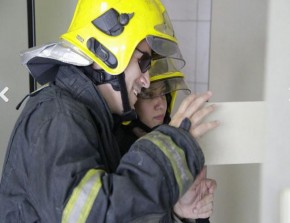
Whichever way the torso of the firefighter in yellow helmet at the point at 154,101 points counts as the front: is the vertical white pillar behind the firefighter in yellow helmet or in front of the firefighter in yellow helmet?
in front

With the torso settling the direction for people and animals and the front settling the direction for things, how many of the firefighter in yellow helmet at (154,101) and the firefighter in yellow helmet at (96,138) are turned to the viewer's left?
0

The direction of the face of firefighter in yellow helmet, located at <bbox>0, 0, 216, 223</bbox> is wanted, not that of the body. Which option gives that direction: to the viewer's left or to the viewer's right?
to the viewer's right

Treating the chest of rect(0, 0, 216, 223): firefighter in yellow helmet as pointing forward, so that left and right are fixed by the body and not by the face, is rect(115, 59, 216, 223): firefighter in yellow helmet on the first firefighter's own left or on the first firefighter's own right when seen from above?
on the first firefighter's own left

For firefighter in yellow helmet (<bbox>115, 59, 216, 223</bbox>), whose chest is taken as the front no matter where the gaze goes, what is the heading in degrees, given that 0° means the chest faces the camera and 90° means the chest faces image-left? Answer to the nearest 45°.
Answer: approximately 315°

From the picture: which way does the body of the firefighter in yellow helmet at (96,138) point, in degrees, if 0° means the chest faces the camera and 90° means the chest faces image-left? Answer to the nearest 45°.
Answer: approximately 270°

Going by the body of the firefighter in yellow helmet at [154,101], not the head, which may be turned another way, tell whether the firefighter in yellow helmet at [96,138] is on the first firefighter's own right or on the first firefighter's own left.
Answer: on the first firefighter's own right
